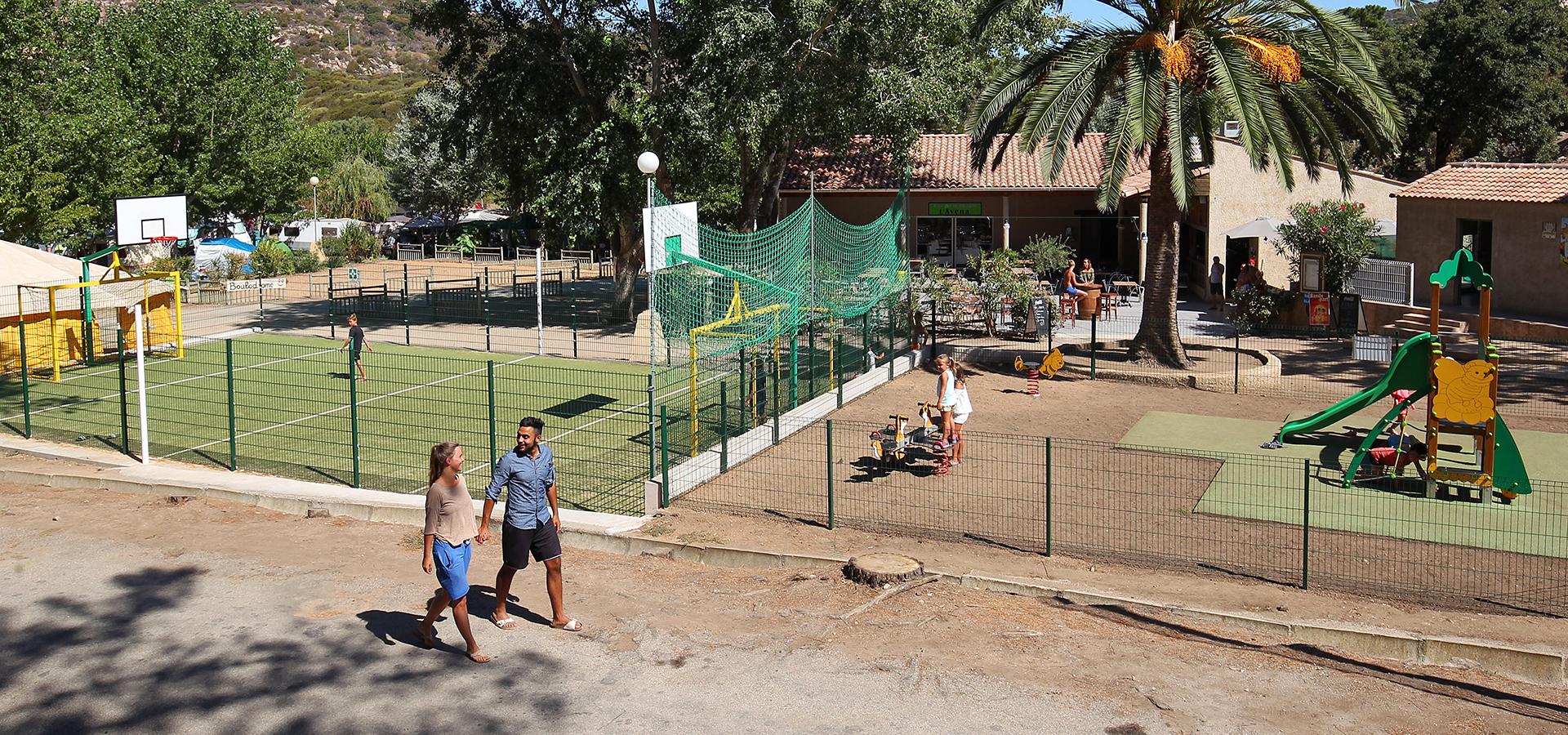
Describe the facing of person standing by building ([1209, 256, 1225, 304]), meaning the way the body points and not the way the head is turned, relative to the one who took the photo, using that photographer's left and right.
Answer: facing the viewer

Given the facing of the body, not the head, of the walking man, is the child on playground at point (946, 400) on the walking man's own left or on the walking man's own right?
on the walking man's own left

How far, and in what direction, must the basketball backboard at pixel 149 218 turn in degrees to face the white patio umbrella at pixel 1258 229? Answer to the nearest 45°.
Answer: approximately 45° to its left

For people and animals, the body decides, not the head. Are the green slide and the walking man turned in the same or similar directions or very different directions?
very different directions

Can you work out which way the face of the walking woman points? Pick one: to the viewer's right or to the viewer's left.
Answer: to the viewer's right

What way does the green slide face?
to the viewer's left

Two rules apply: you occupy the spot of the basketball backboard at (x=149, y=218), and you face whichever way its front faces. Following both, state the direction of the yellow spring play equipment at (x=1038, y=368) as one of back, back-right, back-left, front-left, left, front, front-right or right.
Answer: front

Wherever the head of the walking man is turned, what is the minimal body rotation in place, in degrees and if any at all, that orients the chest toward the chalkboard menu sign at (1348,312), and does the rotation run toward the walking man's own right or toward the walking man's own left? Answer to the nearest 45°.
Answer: approximately 90° to the walking man's own left

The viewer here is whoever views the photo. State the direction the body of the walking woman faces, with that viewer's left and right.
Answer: facing the viewer and to the right of the viewer

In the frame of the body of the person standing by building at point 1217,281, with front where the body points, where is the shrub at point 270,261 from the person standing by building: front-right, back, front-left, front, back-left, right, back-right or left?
right

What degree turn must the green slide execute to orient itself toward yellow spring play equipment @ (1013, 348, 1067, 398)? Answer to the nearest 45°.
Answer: approximately 45° to its right

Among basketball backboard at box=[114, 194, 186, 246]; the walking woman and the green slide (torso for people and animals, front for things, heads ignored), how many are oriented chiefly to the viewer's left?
1
